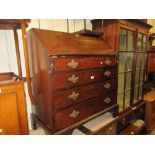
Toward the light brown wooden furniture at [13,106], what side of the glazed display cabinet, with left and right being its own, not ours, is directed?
right

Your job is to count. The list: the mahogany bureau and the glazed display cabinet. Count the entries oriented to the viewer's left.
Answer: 0

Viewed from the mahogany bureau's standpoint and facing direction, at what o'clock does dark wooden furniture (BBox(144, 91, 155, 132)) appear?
The dark wooden furniture is roughly at 9 o'clock from the mahogany bureau.

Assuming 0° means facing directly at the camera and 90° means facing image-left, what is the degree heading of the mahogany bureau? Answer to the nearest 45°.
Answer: approximately 315°

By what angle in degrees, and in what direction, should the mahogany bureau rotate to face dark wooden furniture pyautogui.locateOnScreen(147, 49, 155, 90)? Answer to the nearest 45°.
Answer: approximately 90° to its left

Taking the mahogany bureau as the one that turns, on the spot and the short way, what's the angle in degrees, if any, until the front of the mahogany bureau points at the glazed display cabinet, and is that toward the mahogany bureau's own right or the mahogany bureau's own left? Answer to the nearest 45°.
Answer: approximately 90° to the mahogany bureau's own left

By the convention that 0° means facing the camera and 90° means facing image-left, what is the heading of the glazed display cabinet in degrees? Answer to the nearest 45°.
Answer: approximately 315°
